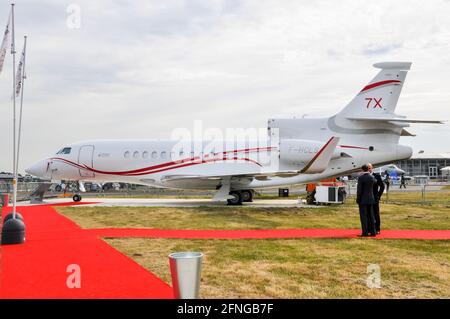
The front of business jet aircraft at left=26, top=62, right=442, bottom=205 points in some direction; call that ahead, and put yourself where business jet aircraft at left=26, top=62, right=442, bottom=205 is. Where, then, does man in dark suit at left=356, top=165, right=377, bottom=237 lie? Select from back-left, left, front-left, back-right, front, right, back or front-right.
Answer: left

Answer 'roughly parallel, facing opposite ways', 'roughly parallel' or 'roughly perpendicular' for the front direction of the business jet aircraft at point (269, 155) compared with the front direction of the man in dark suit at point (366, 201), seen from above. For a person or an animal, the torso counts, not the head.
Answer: roughly perpendicular

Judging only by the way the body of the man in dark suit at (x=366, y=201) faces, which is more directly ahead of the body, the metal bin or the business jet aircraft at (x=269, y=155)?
the business jet aircraft

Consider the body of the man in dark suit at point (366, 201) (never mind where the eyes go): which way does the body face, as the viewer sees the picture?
away from the camera

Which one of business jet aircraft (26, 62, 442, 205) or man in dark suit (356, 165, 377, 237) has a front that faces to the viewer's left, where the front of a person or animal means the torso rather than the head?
the business jet aircraft

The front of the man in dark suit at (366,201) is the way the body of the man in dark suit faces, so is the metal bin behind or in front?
behind

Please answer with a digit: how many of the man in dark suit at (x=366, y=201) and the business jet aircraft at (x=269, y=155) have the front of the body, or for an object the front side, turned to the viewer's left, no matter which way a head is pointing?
1

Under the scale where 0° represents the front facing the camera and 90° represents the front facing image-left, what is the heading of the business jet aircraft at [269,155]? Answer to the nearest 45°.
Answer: approximately 90°

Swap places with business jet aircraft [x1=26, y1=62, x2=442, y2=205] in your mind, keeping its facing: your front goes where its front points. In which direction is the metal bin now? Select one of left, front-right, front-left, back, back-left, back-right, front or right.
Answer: left

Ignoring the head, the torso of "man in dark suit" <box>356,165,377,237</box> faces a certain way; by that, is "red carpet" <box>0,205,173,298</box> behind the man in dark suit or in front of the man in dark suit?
behind

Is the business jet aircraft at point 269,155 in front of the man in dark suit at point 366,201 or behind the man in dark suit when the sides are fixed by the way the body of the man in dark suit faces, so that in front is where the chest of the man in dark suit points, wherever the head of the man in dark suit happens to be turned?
in front
